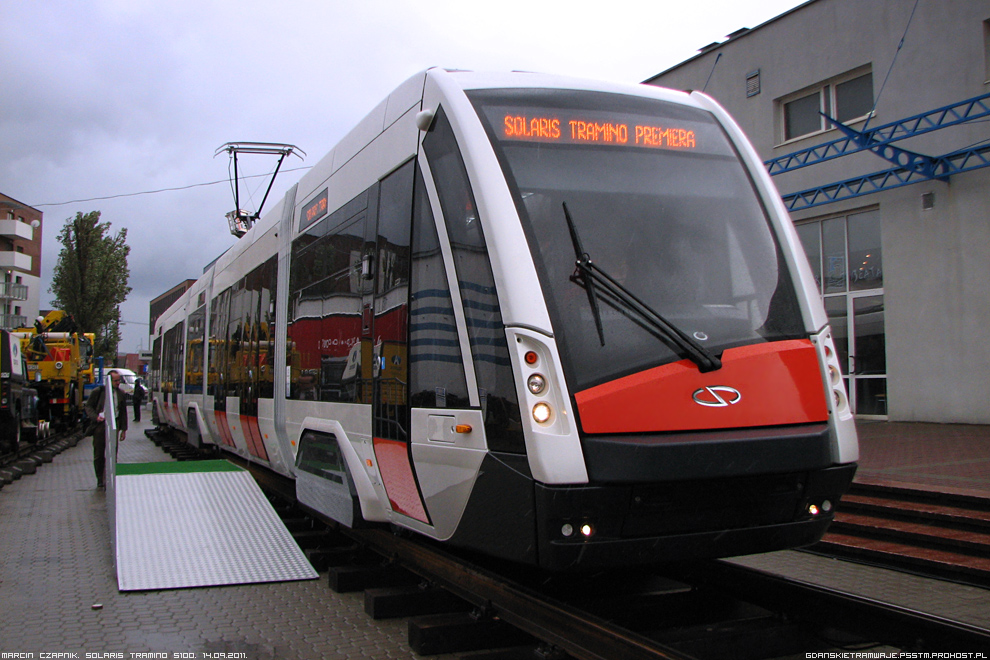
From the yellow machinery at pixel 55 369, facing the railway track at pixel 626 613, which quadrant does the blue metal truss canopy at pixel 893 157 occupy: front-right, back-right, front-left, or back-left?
front-left

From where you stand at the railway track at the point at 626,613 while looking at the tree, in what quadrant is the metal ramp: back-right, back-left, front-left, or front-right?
front-left

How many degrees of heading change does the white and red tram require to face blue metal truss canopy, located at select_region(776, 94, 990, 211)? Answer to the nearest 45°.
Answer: approximately 90° to its left

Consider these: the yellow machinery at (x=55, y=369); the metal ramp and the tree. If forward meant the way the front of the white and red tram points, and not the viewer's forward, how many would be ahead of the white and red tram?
0

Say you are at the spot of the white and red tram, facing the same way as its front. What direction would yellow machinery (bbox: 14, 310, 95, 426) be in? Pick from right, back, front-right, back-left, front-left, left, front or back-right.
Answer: back

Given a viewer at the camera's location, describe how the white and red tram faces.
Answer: facing the viewer and to the right of the viewer

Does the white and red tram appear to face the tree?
no
